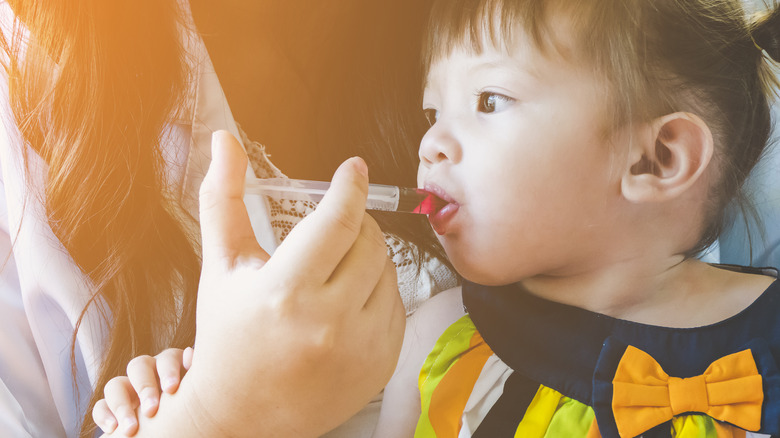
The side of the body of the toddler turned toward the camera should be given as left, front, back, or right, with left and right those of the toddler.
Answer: front

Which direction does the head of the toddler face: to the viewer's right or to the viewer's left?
to the viewer's left
